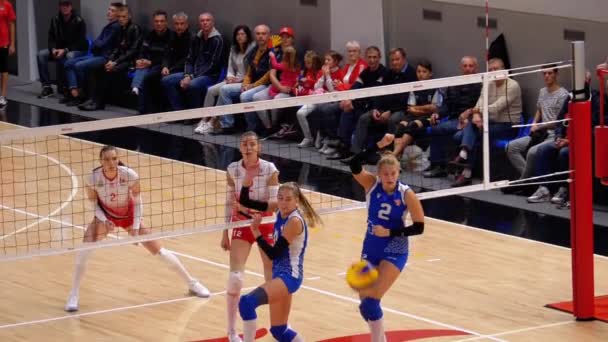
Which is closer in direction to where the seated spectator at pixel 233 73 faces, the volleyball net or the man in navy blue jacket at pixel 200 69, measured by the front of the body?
the volleyball net

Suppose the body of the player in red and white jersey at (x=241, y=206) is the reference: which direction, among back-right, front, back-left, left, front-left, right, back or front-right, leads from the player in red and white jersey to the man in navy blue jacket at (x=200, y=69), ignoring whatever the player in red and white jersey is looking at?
back

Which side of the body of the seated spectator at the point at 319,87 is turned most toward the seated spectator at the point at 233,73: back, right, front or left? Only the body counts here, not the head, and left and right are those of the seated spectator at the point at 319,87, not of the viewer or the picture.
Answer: right

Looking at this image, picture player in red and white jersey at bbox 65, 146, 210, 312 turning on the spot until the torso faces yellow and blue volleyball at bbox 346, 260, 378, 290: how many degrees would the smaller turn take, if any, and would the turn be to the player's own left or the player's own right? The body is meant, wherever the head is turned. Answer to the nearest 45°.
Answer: approximately 45° to the player's own left

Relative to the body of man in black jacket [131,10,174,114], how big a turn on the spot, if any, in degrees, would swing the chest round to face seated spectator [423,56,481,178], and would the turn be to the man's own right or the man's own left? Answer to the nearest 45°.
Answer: approximately 90° to the man's own left

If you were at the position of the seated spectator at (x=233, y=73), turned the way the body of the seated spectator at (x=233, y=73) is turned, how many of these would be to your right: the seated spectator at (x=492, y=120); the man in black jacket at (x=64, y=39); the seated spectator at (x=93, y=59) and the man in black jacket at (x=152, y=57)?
3

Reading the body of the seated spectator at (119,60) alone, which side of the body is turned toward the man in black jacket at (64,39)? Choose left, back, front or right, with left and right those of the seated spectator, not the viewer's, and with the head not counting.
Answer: right

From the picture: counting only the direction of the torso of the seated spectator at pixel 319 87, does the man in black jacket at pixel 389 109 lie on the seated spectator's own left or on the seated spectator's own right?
on the seated spectator's own left

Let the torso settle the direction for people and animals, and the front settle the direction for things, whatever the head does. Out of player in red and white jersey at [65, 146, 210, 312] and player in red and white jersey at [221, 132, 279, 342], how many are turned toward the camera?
2
